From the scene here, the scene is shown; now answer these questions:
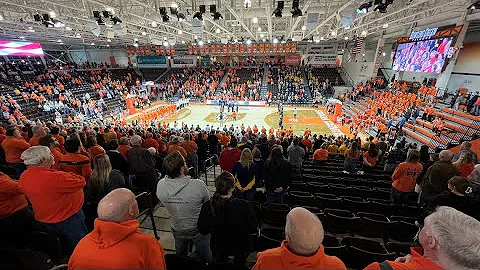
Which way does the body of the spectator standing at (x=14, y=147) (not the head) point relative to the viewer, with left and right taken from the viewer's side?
facing away from the viewer and to the right of the viewer

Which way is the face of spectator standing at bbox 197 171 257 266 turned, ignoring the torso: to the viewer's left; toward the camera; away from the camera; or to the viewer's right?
away from the camera

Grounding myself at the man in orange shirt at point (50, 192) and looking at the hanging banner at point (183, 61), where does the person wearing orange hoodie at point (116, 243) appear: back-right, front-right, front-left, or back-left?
back-right

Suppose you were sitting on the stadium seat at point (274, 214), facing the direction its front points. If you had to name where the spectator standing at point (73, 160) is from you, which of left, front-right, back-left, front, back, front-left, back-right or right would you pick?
left

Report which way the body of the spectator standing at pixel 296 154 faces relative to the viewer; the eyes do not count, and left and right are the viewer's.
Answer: facing away from the viewer

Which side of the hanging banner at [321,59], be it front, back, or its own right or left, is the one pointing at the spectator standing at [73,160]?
front

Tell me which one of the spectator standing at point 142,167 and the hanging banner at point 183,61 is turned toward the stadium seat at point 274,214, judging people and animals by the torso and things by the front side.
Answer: the hanging banner

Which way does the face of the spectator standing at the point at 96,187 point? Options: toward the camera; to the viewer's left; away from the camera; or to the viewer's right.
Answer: away from the camera

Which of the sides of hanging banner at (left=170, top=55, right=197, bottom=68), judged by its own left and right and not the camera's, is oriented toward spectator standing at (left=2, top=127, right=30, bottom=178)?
front

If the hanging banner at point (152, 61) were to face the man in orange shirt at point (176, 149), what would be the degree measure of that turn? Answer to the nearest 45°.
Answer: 0° — it already faces them

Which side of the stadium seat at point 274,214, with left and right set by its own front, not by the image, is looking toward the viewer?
back

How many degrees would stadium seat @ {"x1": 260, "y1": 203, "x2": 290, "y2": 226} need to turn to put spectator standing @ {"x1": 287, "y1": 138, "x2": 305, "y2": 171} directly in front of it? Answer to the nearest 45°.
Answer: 0° — it already faces them

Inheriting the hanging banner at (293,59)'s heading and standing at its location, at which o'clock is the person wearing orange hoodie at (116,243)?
The person wearing orange hoodie is roughly at 12 o'clock from the hanging banner.

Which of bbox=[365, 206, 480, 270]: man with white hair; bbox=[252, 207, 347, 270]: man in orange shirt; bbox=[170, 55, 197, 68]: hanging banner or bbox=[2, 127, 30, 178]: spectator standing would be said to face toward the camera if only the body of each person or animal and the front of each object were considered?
the hanging banner

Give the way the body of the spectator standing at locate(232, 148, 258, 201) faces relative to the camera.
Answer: away from the camera

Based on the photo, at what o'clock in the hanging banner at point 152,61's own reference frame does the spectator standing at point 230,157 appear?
The spectator standing is roughly at 12 o'clock from the hanging banner.

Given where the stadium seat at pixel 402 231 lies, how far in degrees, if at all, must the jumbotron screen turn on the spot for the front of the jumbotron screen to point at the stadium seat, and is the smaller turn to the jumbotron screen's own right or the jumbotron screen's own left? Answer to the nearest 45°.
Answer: approximately 45° to the jumbotron screen's own left

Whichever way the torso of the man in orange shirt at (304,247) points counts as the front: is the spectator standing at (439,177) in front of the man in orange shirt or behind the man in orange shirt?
in front
